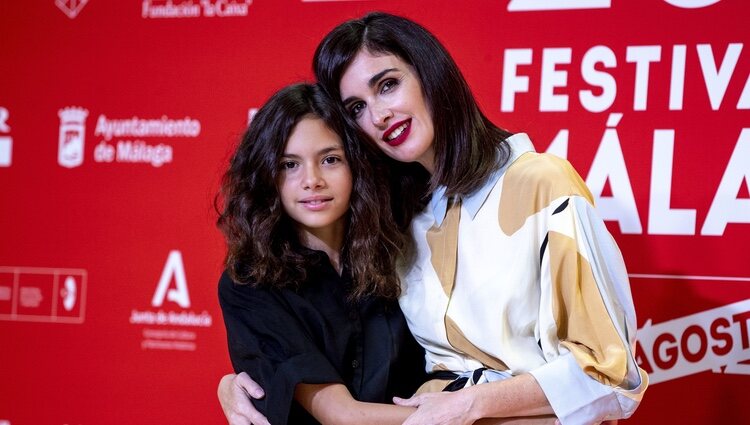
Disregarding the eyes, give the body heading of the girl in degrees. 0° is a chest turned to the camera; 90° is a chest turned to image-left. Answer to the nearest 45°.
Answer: approximately 315°

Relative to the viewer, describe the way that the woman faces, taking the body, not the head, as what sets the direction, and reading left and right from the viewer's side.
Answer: facing the viewer and to the left of the viewer

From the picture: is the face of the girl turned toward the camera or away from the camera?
toward the camera

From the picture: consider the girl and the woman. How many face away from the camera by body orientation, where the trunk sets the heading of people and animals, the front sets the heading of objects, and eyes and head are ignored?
0
